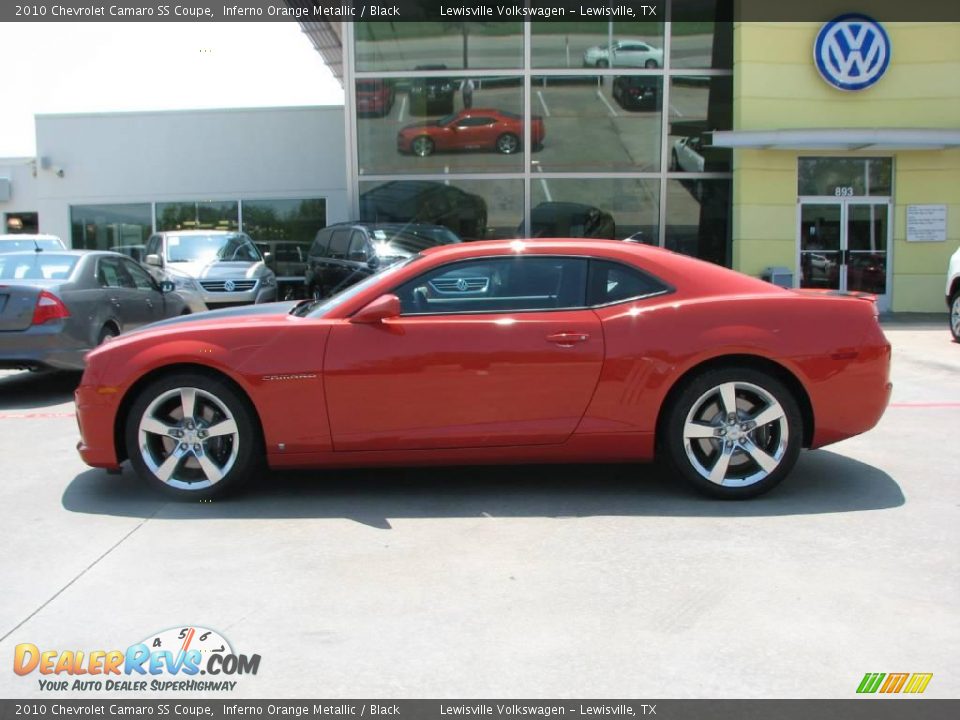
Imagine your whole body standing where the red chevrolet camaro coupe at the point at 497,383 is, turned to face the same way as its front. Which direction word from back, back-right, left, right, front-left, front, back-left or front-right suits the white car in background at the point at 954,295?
back-right

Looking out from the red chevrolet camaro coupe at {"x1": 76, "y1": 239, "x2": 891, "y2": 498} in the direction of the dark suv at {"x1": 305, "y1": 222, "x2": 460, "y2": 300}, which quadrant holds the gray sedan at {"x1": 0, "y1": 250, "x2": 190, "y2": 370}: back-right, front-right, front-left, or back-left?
front-left

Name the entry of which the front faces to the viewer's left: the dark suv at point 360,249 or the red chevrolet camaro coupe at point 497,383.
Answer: the red chevrolet camaro coupe

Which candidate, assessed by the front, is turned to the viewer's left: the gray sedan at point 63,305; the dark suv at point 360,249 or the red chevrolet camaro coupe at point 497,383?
the red chevrolet camaro coupe

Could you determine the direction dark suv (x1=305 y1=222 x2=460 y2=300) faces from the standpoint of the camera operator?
facing the viewer and to the right of the viewer

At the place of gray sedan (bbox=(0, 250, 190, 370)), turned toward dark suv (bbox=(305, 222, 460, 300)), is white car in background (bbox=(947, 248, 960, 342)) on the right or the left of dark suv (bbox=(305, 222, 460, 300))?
right

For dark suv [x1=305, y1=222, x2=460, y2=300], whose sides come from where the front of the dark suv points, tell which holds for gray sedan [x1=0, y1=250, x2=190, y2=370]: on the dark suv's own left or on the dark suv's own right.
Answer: on the dark suv's own right

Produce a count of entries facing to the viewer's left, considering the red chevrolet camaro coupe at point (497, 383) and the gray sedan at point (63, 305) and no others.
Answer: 1

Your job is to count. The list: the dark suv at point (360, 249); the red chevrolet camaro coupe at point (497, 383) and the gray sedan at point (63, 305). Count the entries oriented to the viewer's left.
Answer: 1

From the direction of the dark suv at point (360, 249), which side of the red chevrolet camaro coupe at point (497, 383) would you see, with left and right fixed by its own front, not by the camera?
right

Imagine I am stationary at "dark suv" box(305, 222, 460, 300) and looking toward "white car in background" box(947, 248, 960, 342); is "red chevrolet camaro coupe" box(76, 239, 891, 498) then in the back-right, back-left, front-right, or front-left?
front-right

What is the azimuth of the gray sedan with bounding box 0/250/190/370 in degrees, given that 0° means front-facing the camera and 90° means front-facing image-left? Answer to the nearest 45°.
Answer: approximately 225°

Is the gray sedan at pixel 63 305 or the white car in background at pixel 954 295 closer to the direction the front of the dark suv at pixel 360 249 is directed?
the white car in background

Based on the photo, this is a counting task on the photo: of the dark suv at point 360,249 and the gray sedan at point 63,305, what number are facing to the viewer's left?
0

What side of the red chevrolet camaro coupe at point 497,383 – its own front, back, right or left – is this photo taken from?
left

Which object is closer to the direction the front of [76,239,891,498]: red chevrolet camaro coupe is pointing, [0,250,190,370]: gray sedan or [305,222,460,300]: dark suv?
the gray sedan

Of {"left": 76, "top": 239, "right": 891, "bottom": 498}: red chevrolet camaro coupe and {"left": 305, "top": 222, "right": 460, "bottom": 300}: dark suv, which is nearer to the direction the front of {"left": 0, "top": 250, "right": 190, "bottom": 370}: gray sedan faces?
the dark suv

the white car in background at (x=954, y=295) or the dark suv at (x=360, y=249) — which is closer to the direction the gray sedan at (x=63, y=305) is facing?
the dark suv

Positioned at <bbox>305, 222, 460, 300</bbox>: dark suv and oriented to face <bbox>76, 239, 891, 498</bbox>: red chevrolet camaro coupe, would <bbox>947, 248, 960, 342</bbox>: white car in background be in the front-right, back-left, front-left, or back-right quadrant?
front-left
